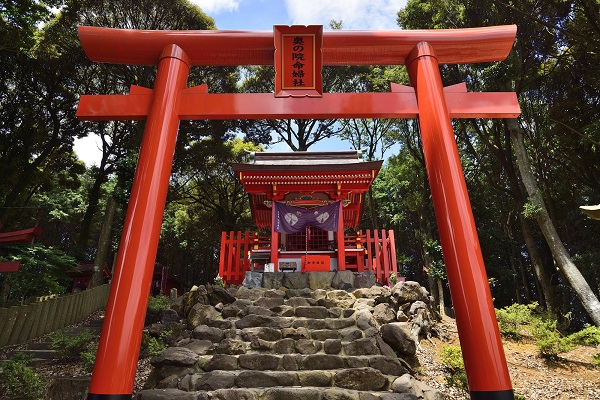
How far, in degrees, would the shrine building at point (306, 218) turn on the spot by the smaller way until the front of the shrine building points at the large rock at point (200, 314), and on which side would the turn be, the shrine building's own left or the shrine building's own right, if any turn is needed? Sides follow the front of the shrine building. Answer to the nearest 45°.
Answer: approximately 45° to the shrine building's own right

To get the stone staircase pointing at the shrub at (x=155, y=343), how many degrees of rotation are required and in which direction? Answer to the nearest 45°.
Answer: approximately 90° to its right

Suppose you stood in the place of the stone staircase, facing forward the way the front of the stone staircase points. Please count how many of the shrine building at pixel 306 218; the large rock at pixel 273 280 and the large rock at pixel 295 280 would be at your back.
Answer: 3

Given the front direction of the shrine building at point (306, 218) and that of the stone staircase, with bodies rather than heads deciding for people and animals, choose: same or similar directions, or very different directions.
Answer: same or similar directions

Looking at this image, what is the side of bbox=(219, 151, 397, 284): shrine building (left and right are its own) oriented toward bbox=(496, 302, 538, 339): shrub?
left

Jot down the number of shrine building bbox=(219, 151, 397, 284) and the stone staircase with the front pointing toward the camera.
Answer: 2

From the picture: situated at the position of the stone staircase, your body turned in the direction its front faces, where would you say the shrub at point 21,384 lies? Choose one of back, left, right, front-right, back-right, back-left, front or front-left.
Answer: right

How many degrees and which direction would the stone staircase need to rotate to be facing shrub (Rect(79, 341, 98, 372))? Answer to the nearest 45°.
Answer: approximately 90° to its right

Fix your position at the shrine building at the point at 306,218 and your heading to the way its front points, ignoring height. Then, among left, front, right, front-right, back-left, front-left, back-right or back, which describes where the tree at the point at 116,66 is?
right

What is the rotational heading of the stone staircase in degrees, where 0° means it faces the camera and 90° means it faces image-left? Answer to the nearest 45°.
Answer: approximately 0°

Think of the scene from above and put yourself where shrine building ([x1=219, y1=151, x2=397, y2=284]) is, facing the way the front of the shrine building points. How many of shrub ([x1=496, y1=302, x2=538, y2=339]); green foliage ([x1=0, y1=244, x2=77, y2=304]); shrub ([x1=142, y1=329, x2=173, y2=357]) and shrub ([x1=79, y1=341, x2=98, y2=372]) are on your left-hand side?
1

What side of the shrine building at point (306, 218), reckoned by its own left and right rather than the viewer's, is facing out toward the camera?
front

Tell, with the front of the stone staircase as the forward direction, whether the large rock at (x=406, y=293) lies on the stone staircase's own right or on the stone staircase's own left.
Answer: on the stone staircase's own left
